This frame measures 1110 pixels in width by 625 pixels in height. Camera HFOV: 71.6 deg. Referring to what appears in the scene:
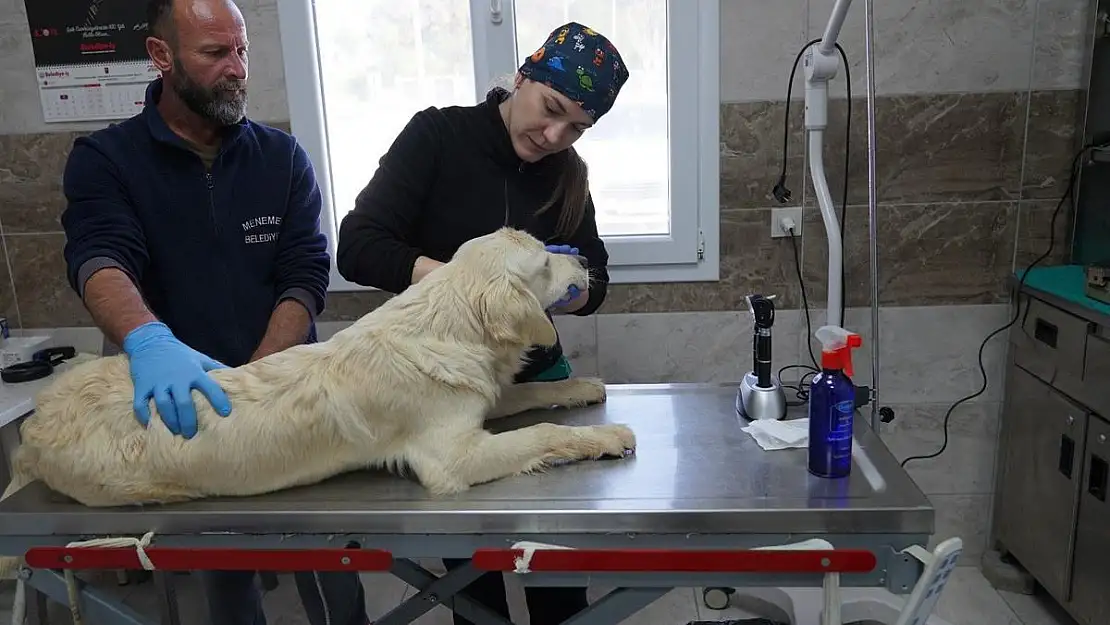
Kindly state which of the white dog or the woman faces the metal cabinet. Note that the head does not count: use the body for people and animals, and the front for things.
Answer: the white dog

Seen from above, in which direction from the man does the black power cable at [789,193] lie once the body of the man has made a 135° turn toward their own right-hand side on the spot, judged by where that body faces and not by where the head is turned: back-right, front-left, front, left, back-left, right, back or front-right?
back-right

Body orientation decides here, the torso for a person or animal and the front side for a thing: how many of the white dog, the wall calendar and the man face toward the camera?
2

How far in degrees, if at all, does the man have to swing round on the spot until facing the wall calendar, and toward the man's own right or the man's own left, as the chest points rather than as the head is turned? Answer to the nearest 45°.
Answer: approximately 180°

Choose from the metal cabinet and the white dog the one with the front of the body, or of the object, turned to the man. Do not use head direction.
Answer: the metal cabinet

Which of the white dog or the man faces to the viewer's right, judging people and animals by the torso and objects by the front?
the white dog

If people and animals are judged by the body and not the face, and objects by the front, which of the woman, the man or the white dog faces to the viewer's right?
the white dog

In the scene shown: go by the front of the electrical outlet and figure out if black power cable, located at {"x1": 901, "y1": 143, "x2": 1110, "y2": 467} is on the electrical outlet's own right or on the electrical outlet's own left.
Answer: on the electrical outlet's own left

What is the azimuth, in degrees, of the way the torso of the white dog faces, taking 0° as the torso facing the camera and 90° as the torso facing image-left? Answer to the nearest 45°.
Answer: approximately 270°

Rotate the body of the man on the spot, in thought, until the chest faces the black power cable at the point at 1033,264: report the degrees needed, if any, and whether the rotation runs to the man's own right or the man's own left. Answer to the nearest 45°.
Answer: approximately 90° to the man's own left

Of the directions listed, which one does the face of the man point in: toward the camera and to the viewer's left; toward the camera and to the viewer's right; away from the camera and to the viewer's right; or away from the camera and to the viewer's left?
toward the camera and to the viewer's right
